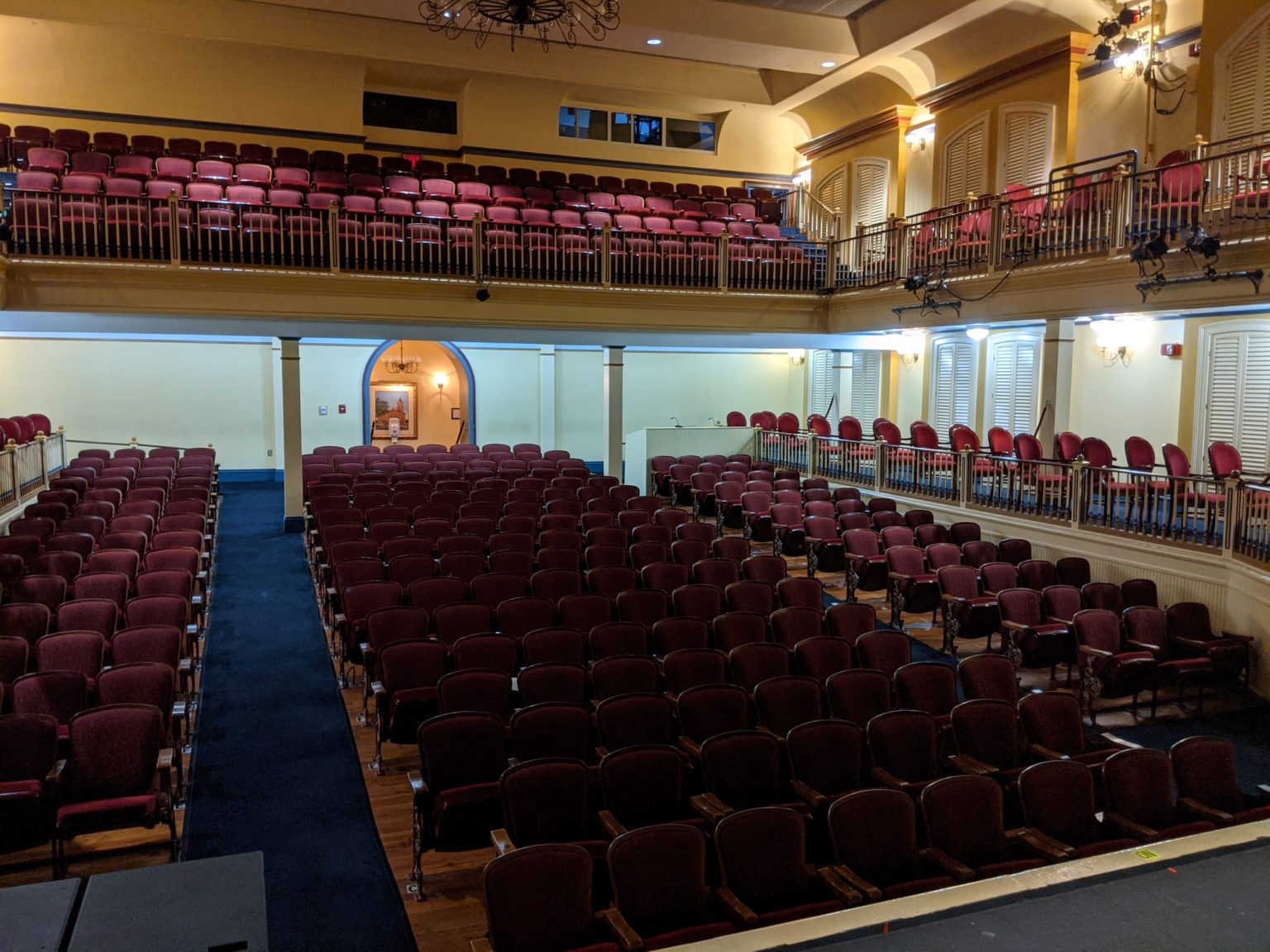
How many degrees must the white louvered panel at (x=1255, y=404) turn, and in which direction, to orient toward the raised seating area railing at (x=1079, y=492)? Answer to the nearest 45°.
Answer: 0° — it already faces it

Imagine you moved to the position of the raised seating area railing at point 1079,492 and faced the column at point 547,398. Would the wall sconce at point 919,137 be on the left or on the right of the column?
right

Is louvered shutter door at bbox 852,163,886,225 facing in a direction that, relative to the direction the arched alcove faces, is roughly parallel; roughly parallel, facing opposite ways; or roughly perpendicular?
roughly perpendicular

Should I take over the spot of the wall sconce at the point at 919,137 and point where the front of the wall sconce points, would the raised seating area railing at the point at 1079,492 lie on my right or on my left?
on my left

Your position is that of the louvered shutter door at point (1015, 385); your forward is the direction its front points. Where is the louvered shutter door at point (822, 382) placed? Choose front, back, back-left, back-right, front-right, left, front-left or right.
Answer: right

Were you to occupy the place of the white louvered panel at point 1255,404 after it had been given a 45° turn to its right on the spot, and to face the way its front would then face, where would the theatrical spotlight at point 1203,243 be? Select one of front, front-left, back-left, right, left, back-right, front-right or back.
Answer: left

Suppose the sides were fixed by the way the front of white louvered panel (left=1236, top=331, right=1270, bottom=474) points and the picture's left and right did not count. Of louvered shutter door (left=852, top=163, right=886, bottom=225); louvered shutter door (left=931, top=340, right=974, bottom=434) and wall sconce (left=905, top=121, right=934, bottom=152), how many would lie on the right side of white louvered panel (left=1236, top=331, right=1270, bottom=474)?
3

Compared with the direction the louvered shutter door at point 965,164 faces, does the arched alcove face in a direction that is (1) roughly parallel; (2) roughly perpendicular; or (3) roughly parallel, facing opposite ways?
roughly perpendicular

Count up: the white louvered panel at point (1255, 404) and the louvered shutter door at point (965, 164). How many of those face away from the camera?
0

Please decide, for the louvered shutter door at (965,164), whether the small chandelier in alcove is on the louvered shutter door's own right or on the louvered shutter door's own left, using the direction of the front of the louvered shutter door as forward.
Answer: on the louvered shutter door's own right
